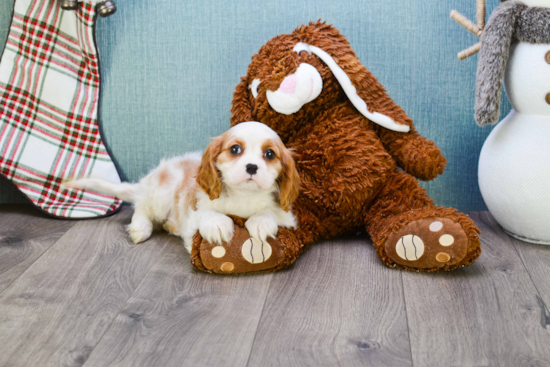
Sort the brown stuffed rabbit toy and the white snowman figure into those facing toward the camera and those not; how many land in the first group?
2

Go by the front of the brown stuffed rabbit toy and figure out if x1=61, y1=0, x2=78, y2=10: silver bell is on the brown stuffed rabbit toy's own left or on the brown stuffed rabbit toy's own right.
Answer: on the brown stuffed rabbit toy's own right

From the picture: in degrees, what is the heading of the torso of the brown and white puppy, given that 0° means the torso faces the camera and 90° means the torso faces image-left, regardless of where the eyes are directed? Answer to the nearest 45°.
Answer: approximately 315°

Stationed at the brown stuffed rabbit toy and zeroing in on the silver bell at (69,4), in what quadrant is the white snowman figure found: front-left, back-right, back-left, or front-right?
back-right

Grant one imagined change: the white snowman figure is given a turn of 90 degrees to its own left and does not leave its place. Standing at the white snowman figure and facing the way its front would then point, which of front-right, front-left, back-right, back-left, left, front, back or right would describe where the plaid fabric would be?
back

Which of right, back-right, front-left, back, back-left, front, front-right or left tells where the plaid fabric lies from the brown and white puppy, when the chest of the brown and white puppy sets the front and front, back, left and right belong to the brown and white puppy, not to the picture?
back

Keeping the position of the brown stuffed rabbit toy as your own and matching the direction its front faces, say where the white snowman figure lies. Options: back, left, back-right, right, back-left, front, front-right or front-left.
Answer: left

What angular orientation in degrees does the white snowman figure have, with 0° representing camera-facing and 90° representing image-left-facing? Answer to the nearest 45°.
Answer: approximately 0°

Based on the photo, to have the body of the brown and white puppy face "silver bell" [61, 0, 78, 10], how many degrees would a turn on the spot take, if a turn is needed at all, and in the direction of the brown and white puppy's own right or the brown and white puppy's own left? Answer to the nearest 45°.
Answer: approximately 180°

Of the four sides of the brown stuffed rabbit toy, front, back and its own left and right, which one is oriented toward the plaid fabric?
right

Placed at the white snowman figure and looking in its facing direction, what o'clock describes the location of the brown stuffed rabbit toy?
The brown stuffed rabbit toy is roughly at 2 o'clock from the white snowman figure.
